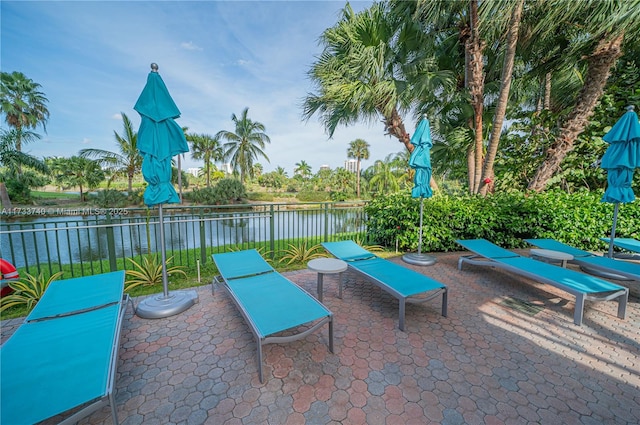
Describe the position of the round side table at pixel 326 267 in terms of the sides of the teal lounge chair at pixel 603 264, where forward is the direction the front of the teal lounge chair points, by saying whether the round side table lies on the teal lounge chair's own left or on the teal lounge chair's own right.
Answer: on the teal lounge chair's own right

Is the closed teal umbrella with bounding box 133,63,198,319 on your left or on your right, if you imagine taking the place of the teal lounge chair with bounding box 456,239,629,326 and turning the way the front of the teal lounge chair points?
on your right

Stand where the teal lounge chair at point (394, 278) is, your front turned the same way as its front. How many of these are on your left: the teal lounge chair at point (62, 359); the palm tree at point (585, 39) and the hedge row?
2

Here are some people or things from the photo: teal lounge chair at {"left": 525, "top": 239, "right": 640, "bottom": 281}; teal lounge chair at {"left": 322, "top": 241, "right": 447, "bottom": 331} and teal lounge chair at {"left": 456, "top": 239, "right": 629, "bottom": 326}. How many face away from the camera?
0

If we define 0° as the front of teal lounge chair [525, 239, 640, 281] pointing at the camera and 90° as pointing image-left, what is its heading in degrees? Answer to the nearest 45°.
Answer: approximately 315°

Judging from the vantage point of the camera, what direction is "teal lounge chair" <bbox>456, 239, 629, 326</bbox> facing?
facing the viewer and to the right of the viewer

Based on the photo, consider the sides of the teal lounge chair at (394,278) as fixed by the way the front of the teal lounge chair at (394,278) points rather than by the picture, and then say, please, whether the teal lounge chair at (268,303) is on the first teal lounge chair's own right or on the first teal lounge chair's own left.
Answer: on the first teal lounge chair's own right

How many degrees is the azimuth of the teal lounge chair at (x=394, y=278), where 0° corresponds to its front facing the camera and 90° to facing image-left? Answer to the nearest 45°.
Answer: approximately 315°

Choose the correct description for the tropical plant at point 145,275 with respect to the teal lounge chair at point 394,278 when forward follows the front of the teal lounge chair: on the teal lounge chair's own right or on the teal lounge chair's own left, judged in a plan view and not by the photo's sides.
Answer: on the teal lounge chair's own right

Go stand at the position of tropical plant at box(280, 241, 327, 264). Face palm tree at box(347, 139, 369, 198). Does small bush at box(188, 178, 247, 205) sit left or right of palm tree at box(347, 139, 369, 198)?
left
